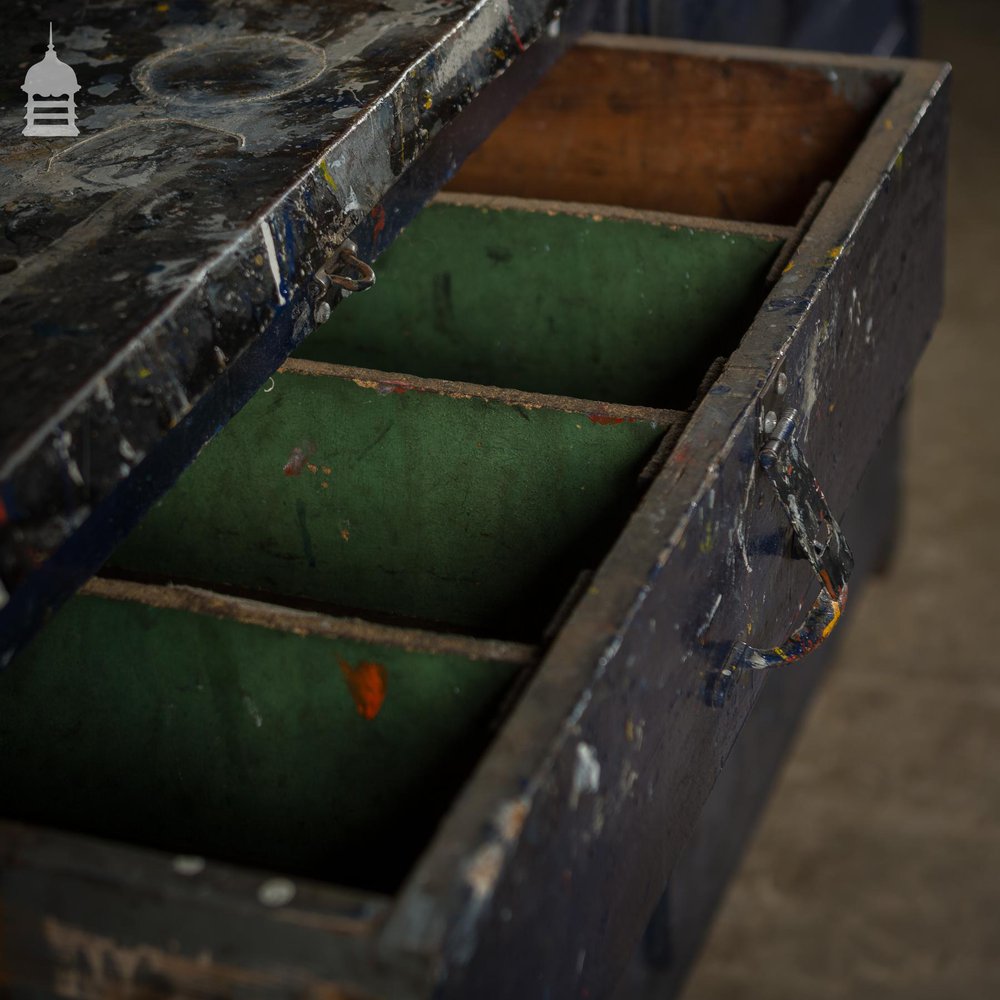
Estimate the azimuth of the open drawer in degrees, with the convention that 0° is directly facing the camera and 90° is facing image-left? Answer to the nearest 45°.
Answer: approximately 315°
